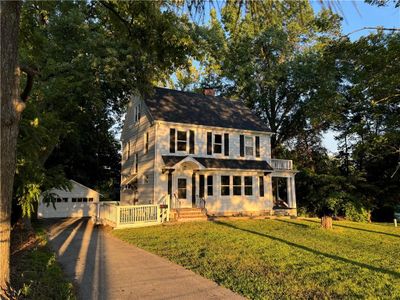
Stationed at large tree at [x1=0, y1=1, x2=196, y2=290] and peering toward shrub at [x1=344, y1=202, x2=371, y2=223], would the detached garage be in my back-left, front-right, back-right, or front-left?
front-left

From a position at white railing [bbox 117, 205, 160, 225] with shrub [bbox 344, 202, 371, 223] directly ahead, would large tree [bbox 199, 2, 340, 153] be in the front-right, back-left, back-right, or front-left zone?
front-left

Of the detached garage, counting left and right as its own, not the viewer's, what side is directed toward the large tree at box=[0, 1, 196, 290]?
front

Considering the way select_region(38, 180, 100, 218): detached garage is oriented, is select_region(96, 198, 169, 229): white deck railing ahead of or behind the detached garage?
ahead

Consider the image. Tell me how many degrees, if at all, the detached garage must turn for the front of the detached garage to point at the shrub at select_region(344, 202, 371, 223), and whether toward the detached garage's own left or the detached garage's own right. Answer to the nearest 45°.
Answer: approximately 90° to the detached garage's own left

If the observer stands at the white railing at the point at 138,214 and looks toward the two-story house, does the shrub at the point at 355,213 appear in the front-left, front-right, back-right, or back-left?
front-right

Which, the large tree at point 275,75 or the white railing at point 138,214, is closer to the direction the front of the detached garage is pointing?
the white railing

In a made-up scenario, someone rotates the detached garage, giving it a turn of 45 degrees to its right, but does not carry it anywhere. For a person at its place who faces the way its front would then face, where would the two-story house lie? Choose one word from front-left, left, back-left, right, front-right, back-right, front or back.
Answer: left

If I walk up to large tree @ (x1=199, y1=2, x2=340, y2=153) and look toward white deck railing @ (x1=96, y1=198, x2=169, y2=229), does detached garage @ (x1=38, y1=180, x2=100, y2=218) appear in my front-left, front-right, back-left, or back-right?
front-right

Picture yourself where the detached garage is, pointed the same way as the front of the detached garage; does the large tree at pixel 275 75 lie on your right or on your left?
on your left

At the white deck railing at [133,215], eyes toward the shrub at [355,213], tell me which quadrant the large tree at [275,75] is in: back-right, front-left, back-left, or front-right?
front-left

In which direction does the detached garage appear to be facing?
toward the camera

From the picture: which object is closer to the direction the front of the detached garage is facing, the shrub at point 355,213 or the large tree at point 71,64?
the large tree

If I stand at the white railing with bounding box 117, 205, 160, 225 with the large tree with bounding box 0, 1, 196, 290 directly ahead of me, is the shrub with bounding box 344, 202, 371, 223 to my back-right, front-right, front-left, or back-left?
back-left

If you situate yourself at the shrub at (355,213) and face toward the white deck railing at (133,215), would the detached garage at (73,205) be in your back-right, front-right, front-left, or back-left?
front-right
